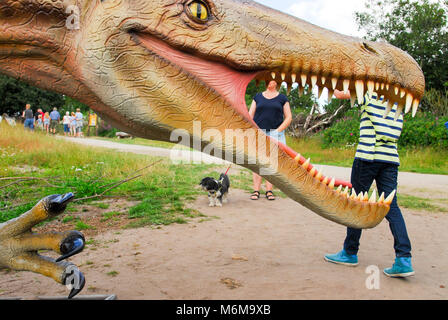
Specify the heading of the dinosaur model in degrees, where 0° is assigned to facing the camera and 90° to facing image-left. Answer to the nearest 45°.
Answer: approximately 270°

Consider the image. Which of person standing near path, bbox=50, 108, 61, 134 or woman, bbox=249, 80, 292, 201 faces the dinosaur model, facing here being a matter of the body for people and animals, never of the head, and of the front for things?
the woman

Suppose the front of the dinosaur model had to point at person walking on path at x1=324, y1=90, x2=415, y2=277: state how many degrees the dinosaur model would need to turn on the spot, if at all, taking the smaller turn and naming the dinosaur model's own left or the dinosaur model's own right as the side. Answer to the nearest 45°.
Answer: approximately 45° to the dinosaur model's own left

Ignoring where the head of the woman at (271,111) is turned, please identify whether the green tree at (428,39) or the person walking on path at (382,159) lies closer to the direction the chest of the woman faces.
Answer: the person walking on path

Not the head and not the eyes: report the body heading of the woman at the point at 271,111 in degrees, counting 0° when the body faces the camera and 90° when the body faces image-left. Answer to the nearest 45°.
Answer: approximately 0°

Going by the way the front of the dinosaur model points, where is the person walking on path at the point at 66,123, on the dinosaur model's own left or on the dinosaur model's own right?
on the dinosaur model's own left

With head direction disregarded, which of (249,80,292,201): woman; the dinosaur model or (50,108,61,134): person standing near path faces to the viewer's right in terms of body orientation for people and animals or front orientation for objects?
the dinosaur model

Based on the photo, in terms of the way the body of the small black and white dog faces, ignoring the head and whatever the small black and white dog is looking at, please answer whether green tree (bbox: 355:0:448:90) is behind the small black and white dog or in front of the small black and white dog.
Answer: behind

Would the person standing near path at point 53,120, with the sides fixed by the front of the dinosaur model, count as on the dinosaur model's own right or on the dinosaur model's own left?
on the dinosaur model's own left

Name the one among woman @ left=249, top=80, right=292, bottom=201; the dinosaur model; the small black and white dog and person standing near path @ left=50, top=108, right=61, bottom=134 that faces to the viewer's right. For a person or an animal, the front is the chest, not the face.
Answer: the dinosaur model
